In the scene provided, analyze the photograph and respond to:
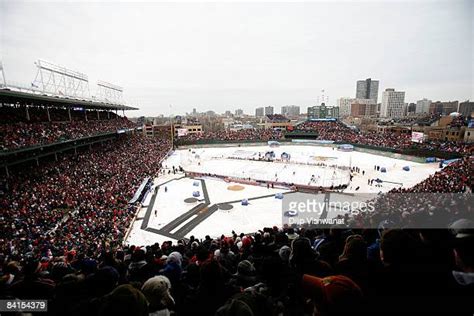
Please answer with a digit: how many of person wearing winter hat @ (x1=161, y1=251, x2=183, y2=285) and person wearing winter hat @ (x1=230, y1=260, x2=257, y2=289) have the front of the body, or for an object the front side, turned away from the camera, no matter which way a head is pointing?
2

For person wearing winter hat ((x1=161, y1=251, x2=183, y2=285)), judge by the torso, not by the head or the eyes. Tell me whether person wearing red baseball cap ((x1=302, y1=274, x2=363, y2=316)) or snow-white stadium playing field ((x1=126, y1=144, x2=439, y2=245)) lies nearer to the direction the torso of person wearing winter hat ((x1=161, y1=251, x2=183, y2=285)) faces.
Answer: the snow-white stadium playing field

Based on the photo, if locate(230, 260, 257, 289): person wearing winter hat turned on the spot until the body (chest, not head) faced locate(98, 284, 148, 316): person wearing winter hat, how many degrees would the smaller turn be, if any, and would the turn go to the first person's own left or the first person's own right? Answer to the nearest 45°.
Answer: approximately 135° to the first person's own left

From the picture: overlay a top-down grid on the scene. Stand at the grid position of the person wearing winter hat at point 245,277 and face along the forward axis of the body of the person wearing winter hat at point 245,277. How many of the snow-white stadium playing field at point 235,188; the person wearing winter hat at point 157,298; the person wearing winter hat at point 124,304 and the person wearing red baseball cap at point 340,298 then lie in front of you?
1

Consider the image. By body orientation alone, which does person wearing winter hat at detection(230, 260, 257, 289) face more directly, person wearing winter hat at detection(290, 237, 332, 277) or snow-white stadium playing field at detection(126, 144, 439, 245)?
the snow-white stadium playing field

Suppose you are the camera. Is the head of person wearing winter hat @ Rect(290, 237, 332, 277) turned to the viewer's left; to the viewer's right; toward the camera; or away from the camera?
away from the camera

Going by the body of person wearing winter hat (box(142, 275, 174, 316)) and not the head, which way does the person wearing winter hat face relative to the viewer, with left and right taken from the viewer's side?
facing away from the viewer and to the right of the viewer

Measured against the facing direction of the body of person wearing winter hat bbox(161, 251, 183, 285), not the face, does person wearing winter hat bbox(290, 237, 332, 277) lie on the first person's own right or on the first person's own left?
on the first person's own right

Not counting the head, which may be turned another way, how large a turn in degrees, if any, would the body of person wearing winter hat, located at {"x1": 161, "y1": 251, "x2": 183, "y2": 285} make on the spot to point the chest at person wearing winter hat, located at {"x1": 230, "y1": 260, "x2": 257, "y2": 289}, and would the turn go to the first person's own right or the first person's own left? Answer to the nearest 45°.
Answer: approximately 135° to the first person's own right

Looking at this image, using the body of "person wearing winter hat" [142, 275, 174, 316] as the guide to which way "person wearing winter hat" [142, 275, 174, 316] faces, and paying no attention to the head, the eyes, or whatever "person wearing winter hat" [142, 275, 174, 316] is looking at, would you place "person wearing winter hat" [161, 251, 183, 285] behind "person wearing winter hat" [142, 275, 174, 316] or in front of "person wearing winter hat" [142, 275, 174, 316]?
in front

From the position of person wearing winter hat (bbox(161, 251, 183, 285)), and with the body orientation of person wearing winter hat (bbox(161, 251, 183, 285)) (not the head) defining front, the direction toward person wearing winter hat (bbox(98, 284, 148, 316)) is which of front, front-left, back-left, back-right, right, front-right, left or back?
back

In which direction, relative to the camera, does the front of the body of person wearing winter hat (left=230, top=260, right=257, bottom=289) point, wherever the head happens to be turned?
away from the camera

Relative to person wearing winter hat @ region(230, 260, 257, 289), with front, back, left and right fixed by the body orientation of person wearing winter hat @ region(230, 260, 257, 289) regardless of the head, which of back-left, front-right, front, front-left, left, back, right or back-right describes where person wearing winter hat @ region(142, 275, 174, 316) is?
back-left

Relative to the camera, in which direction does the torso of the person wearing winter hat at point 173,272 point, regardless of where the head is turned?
away from the camera
